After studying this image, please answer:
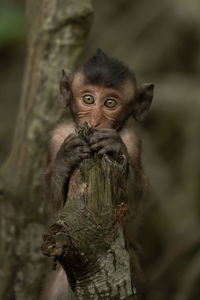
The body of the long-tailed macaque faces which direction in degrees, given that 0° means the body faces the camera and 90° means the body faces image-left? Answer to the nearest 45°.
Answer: approximately 0°

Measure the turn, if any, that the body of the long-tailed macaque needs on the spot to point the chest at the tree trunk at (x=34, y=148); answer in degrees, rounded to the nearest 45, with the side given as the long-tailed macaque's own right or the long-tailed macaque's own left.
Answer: approximately 135° to the long-tailed macaque's own right
